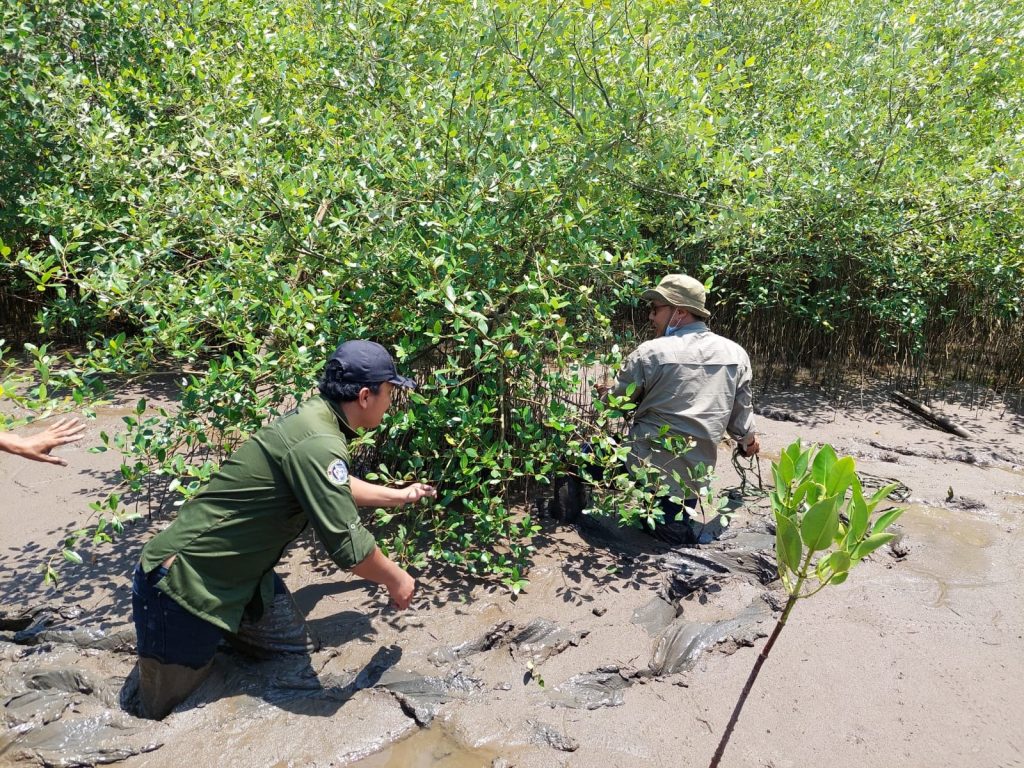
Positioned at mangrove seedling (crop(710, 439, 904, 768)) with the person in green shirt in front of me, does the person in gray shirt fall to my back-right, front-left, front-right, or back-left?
front-right

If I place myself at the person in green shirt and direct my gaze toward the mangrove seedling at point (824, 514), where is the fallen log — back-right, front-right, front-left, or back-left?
front-left

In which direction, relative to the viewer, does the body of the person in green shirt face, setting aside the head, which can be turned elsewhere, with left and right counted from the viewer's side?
facing to the right of the viewer

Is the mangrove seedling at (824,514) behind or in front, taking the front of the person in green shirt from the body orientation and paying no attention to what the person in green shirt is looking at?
in front

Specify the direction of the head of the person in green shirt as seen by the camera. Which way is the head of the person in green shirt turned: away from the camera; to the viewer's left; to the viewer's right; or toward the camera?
to the viewer's right

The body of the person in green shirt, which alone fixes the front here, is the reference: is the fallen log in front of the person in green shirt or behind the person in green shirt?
in front

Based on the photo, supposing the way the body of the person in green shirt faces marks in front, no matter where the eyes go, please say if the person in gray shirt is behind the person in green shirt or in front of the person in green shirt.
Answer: in front
